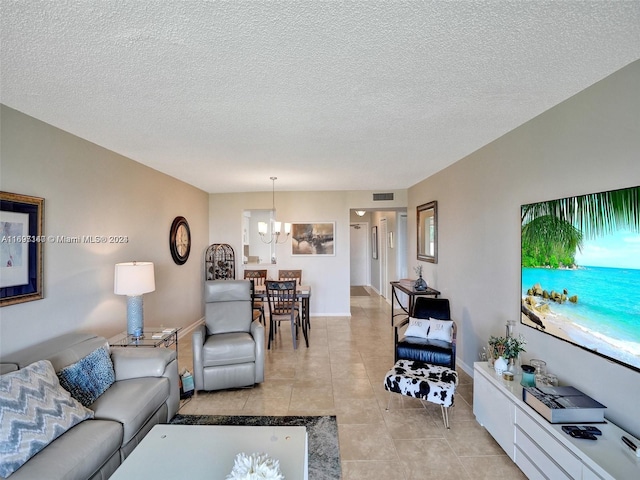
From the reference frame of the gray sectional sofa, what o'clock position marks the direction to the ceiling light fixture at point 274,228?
The ceiling light fixture is roughly at 9 o'clock from the gray sectional sofa.

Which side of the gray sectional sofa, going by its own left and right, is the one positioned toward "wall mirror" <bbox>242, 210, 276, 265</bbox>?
left

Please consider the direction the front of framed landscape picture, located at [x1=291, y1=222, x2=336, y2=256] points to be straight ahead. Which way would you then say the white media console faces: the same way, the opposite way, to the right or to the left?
to the right

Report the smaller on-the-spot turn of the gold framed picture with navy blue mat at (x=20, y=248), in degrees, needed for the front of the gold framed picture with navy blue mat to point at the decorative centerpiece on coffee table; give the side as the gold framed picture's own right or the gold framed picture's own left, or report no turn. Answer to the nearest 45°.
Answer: approximately 45° to the gold framed picture's own right

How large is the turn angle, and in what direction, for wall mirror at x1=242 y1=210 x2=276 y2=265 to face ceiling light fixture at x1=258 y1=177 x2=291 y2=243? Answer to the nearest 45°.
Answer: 0° — it already faces it

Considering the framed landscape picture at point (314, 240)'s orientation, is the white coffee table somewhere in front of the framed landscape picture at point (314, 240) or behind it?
in front

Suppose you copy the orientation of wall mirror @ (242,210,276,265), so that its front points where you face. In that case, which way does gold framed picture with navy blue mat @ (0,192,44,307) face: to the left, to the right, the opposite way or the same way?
to the left

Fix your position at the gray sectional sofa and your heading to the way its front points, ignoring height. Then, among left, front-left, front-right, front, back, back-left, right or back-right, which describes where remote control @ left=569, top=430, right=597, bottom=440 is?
front

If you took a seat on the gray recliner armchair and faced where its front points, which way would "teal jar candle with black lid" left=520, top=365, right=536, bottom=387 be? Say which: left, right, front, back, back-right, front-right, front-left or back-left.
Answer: front-left

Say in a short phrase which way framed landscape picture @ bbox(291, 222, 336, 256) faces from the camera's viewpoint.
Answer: facing the viewer

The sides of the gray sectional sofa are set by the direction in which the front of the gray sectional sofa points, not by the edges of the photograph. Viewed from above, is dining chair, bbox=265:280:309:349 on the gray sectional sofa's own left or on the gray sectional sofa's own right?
on the gray sectional sofa's own left

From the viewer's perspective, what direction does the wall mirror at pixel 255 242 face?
toward the camera

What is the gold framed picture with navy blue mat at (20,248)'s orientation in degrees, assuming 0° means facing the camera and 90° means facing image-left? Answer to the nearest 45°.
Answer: approximately 315°

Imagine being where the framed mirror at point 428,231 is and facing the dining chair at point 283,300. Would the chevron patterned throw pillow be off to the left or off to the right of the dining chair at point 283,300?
left

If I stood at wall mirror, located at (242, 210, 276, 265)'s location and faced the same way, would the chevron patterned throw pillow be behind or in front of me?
in front
